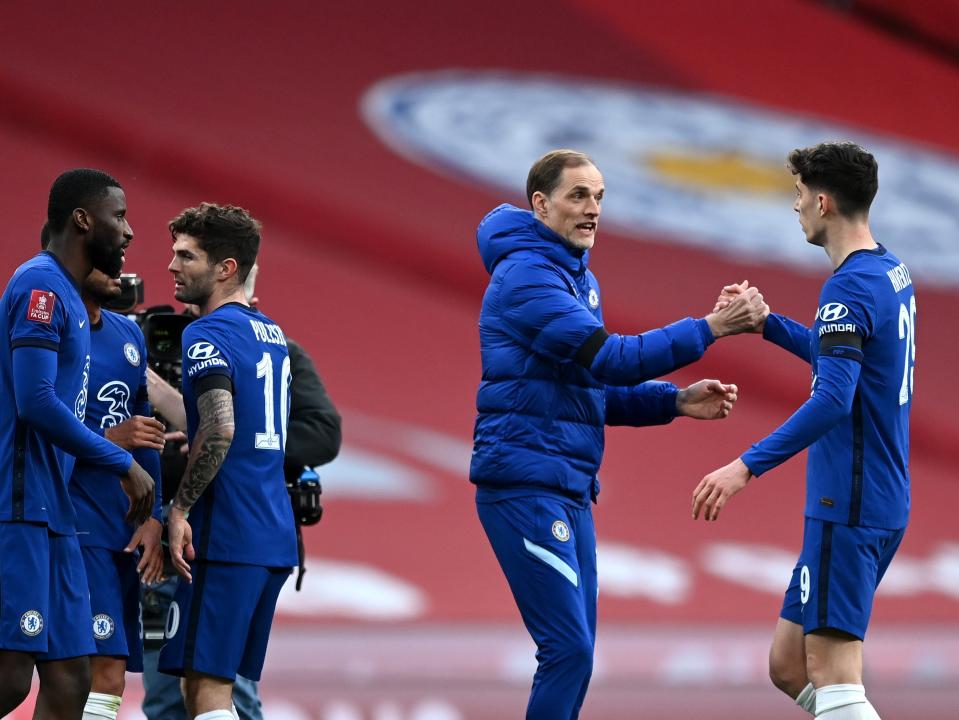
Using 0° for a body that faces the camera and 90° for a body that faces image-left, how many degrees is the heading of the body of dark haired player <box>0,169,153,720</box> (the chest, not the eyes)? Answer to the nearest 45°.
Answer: approximately 270°

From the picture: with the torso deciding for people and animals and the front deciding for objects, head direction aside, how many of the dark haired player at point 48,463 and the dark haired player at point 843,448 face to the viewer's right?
1

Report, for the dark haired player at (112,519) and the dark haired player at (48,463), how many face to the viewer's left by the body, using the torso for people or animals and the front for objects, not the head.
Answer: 0

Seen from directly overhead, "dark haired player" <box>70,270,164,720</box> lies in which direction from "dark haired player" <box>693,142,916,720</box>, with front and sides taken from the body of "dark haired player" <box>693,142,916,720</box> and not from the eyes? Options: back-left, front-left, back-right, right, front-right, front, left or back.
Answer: front

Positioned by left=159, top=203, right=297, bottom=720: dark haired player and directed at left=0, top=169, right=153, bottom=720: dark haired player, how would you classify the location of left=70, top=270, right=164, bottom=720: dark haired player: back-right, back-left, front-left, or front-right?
front-right

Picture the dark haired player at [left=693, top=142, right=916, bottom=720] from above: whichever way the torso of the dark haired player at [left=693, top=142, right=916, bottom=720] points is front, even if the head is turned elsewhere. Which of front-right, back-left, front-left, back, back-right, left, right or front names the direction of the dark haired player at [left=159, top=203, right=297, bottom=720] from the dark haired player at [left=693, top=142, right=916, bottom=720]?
front

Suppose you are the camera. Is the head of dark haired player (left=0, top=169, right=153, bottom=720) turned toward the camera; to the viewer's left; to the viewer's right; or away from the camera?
to the viewer's right

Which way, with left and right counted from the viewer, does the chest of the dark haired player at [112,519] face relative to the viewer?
facing the viewer and to the right of the viewer

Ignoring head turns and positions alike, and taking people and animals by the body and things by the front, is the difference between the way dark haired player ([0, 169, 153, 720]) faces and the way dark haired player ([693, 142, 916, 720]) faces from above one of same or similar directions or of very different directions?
very different directions

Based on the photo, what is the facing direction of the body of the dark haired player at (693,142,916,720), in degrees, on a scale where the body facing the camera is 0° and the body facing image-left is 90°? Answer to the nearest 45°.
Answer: approximately 90°

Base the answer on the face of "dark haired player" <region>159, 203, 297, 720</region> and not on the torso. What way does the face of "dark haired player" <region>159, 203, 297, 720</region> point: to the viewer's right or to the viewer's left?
to the viewer's left

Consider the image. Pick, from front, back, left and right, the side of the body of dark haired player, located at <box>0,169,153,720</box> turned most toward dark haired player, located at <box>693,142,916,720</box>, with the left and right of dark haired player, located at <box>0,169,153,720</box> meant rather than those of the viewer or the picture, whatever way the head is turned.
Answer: front

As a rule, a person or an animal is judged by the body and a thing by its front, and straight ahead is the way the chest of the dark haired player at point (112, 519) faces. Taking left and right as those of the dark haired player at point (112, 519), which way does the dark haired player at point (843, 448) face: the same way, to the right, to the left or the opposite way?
the opposite way
